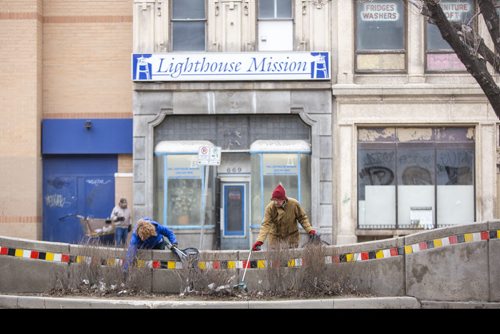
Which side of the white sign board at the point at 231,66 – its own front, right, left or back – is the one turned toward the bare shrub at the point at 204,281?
front

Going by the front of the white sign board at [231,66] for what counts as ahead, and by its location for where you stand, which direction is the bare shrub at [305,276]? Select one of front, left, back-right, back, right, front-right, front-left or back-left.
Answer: front

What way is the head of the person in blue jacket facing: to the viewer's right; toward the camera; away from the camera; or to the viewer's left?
toward the camera

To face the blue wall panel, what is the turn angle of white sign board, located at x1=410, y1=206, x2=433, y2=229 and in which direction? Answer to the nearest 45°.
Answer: approximately 90° to its right

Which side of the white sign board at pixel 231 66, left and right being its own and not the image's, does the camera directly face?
front

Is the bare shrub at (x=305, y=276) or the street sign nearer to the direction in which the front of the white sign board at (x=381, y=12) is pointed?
the bare shrub

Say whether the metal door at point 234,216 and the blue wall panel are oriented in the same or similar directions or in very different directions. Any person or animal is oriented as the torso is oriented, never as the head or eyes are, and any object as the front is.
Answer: same or similar directions

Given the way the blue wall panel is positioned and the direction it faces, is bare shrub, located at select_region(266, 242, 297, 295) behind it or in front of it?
in front

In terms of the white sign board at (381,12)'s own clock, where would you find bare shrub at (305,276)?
The bare shrub is roughly at 12 o'clock from the white sign board.

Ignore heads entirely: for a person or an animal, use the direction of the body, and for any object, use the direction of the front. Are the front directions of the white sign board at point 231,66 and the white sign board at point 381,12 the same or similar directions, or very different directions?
same or similar directions

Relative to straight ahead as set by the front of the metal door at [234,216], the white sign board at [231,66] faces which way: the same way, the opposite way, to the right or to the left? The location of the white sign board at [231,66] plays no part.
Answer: the same way

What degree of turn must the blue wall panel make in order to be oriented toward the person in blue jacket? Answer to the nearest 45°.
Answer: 0° — it already faces them

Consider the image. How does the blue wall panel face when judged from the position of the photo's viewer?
facing the viewer

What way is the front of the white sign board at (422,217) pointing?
toward the camera

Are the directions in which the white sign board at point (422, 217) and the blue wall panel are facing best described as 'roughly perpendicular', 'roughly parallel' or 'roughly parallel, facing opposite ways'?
roughly parallel

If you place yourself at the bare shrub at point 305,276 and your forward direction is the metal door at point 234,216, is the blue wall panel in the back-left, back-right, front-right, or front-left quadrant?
front-left

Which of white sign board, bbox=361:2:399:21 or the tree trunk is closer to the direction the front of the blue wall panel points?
the tree trunk
